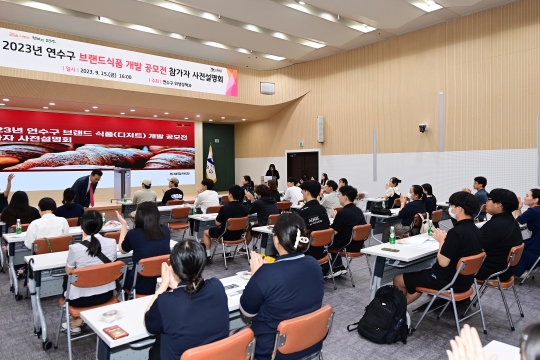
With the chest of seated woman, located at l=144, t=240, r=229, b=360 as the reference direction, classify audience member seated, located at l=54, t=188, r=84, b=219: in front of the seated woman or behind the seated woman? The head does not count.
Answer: in front

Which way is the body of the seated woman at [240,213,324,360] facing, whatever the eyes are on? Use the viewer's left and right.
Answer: facing away from the viewer and to the left of the viewer

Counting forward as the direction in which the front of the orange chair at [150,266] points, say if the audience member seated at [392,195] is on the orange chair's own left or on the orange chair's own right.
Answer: on the orange chair's own right

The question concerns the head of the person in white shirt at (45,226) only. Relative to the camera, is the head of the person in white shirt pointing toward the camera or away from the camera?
away from the camera

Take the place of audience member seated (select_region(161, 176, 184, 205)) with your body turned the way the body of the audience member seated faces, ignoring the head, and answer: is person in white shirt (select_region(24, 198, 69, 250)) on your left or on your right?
on your left

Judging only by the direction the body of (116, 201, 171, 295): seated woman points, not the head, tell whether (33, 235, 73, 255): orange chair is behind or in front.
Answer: in front

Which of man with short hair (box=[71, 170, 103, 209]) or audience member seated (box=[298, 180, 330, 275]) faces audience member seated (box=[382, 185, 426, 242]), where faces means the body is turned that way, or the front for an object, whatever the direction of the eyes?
the man with short hair

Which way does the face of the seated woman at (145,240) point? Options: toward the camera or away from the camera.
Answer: away from the camera

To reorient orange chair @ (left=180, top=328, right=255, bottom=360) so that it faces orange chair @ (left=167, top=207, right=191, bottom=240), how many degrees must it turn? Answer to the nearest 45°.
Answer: approximately 45° to its right

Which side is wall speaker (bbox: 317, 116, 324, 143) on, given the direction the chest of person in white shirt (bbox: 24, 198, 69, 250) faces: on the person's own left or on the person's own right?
on the person's own right

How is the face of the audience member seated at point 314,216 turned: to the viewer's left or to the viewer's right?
to the viewer's left

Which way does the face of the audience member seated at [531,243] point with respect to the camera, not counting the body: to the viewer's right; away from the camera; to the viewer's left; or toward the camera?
to the viewer's left

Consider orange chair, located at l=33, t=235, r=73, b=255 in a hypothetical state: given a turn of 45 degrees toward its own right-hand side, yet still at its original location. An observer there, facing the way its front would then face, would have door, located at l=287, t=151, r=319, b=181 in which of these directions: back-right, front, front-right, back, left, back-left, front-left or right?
front

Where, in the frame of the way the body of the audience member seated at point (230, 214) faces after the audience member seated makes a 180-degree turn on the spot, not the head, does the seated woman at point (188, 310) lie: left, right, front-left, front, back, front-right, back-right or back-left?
front-right

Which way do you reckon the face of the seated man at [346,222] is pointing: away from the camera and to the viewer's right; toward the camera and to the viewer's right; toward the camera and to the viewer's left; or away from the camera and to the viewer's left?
away from the camera and to the viewer's left

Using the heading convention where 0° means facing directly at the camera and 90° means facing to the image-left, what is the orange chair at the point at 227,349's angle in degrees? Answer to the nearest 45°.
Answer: approximately 135°

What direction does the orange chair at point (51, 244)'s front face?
away from the camera

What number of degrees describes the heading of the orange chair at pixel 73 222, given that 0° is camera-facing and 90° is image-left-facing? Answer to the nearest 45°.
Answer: approximately 135°

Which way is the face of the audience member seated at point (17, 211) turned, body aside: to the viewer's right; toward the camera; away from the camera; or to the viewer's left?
away from the camera
